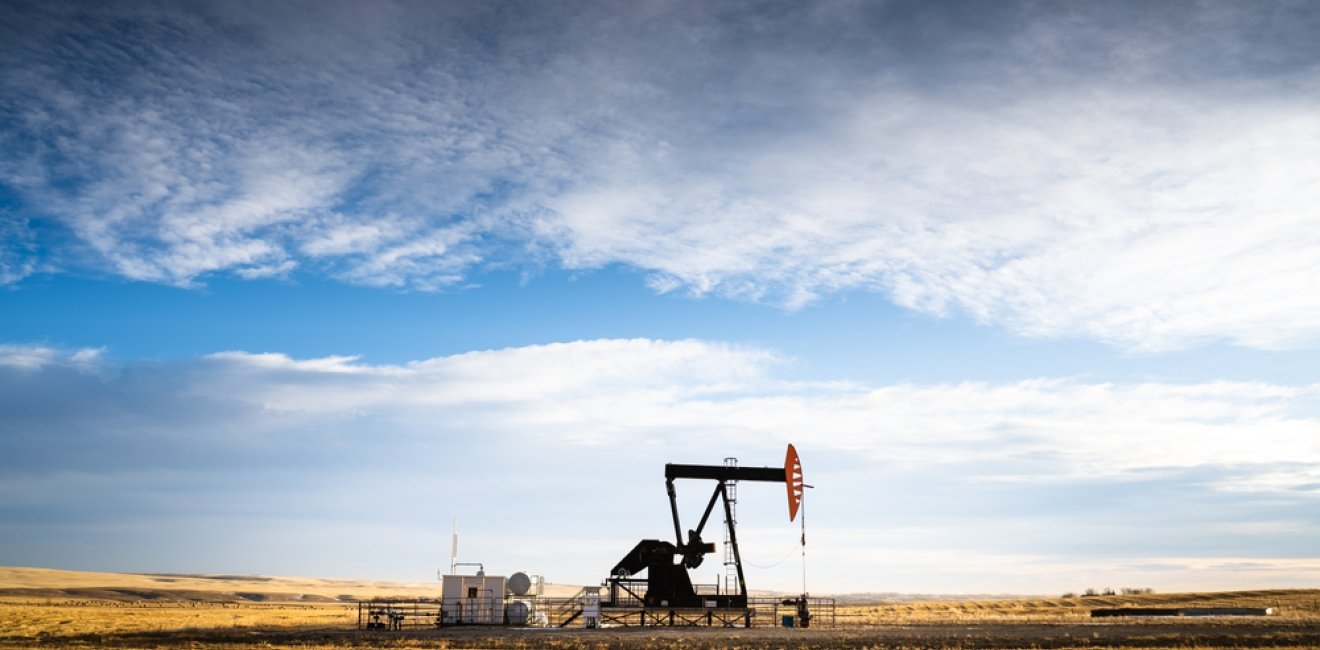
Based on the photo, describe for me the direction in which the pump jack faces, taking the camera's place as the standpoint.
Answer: facing to the right of the viewer

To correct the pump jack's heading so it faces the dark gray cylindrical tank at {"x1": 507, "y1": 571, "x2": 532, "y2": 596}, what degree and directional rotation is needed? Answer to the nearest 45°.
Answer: approximately 180°
